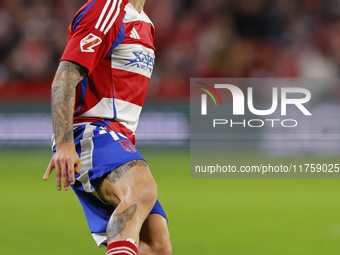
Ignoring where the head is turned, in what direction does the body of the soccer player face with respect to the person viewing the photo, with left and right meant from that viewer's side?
facing the viewer and to the right of the viewer
